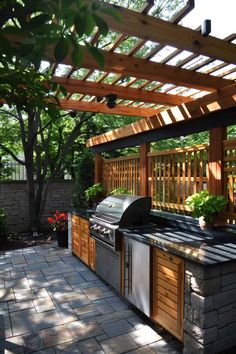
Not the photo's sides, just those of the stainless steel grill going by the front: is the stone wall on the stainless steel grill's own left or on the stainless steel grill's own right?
on the stainless steel grill's own right

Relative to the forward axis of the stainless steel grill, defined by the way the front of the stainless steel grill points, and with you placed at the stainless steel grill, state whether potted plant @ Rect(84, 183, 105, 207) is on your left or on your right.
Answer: on your right

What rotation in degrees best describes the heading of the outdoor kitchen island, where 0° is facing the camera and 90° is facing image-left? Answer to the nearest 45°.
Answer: approximately 45°

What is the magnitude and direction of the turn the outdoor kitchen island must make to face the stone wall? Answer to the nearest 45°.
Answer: approximately 90° to its right

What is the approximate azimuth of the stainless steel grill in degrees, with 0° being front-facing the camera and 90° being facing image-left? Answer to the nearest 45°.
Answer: approximately 45°

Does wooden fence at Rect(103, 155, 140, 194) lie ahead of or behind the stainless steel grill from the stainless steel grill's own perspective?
behind
